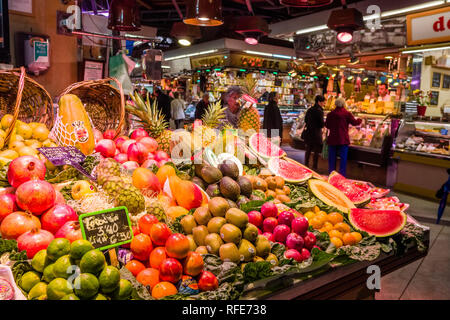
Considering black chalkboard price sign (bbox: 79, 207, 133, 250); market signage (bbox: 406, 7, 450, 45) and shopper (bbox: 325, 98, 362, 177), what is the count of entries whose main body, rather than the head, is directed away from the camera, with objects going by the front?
1

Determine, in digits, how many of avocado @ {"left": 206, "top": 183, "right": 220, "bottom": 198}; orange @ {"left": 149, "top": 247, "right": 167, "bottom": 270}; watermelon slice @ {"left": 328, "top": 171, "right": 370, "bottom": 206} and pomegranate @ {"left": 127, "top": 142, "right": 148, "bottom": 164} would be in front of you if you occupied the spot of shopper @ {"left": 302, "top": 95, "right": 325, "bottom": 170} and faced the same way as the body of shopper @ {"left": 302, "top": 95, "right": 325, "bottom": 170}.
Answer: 0

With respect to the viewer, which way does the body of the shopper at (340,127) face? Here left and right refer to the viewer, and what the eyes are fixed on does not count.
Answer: facing away from the viewer

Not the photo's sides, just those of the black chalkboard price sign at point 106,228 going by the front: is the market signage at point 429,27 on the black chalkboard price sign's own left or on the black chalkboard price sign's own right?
on the black chalkboard price sign's own left

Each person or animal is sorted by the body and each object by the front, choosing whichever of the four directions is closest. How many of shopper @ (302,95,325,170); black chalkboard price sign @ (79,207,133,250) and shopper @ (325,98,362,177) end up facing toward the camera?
1

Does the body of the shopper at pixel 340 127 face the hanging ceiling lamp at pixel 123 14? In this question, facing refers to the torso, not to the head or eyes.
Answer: no

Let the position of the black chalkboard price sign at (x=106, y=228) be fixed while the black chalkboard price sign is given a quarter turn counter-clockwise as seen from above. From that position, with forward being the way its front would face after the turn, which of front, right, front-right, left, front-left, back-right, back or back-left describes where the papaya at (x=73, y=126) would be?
left

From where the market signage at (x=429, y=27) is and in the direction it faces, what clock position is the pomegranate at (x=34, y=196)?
The pomegranate is roughly at 11 o'clock from the market signage.

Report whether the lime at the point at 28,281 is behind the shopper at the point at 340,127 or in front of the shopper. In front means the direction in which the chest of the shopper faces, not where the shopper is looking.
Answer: behind

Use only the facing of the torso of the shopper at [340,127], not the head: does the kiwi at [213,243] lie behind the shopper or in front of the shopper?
behind

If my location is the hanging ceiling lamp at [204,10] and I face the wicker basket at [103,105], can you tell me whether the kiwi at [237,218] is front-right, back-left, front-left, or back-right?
front-left

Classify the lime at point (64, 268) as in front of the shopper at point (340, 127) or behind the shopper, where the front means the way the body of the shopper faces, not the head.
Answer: behind

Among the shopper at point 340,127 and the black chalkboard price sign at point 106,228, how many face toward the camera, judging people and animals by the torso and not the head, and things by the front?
1
